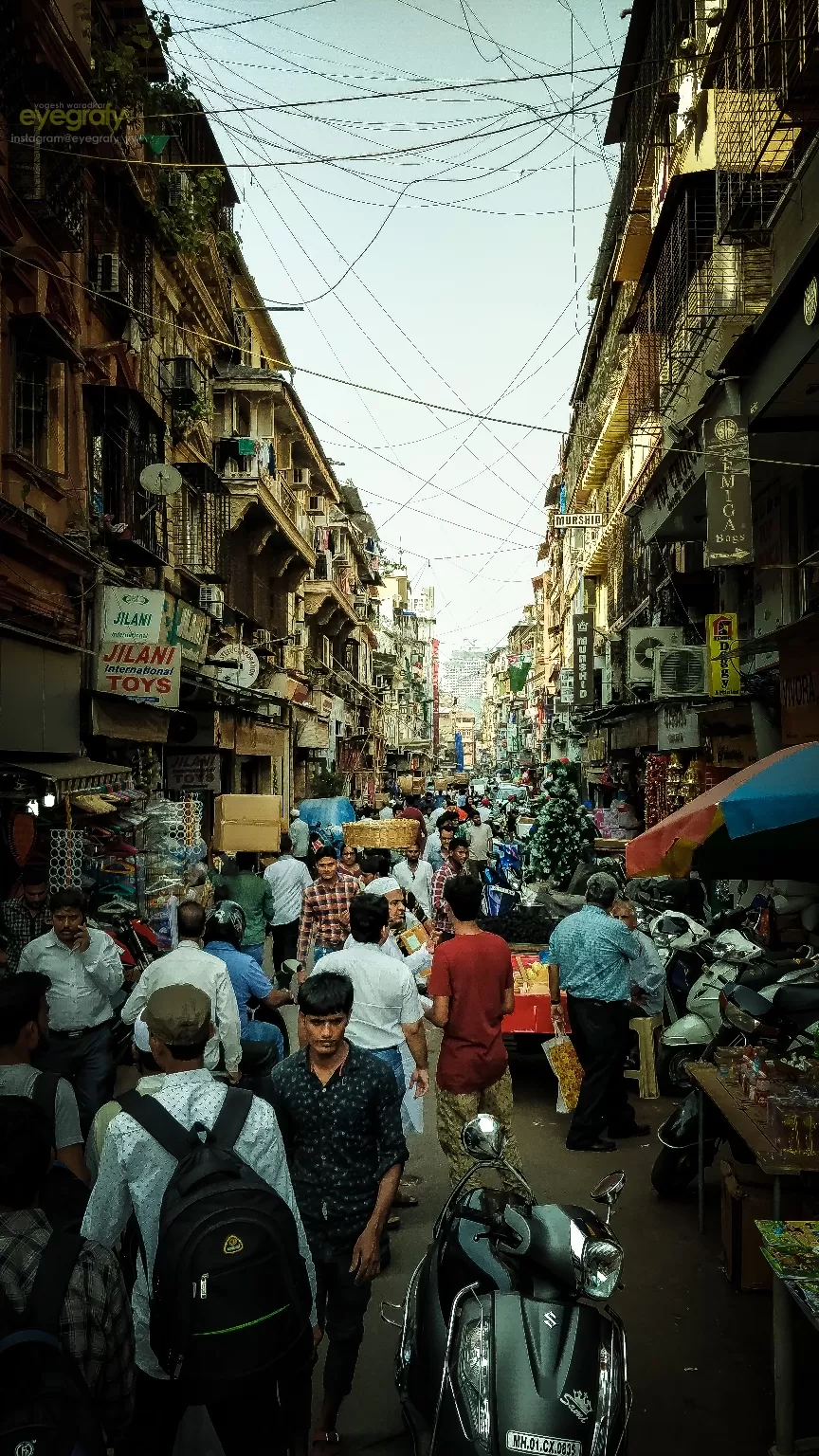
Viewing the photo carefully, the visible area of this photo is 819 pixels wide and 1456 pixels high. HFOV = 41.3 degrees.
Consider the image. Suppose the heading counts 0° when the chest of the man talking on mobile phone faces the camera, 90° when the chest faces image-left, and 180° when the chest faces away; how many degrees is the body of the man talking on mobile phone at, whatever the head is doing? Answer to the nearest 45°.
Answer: approximately 0°

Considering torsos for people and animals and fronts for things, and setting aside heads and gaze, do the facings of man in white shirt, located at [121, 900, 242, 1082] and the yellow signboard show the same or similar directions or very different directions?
very different directions

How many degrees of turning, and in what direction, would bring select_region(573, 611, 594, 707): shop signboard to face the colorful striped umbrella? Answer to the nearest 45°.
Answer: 0° — it already faces it

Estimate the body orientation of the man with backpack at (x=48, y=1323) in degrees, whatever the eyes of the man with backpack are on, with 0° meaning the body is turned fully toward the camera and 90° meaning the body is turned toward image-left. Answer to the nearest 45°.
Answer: approximately 180°

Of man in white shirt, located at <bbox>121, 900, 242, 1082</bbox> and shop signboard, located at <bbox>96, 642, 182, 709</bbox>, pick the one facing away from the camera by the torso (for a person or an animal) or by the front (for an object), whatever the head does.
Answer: the man in white shirt

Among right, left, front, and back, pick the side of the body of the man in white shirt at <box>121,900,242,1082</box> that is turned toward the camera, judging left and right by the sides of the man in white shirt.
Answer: back

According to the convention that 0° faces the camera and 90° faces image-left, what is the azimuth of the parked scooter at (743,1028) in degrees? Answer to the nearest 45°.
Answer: approximately 45°
